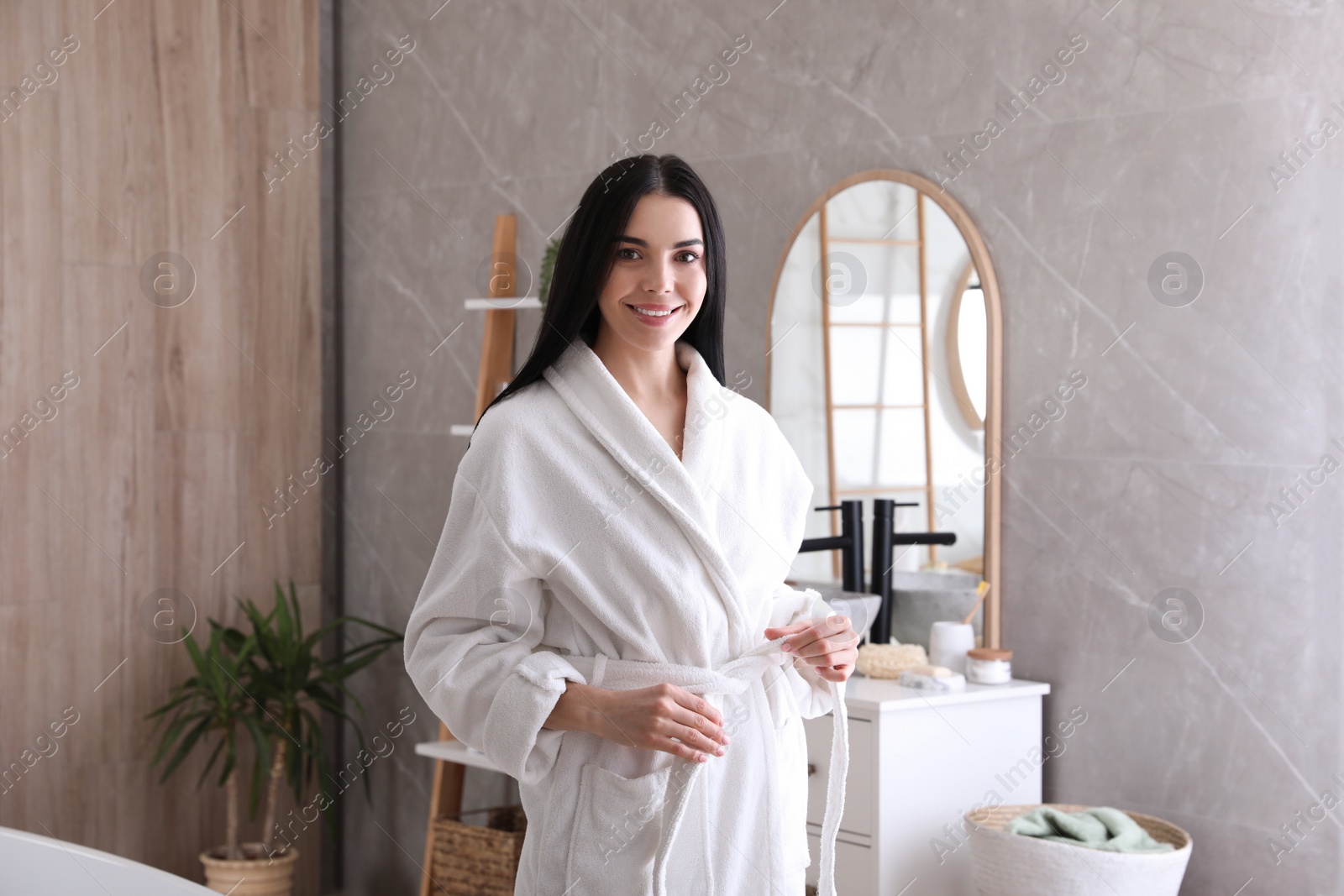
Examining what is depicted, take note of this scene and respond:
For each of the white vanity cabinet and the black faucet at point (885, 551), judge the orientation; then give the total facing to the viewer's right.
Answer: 1

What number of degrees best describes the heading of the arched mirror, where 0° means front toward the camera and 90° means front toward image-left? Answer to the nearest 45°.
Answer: approximately 45°

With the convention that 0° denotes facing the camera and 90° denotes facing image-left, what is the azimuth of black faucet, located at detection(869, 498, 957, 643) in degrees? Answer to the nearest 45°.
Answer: approximately 270°

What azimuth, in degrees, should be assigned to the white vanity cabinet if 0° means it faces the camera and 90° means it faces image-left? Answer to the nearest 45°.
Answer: approximately 45°
